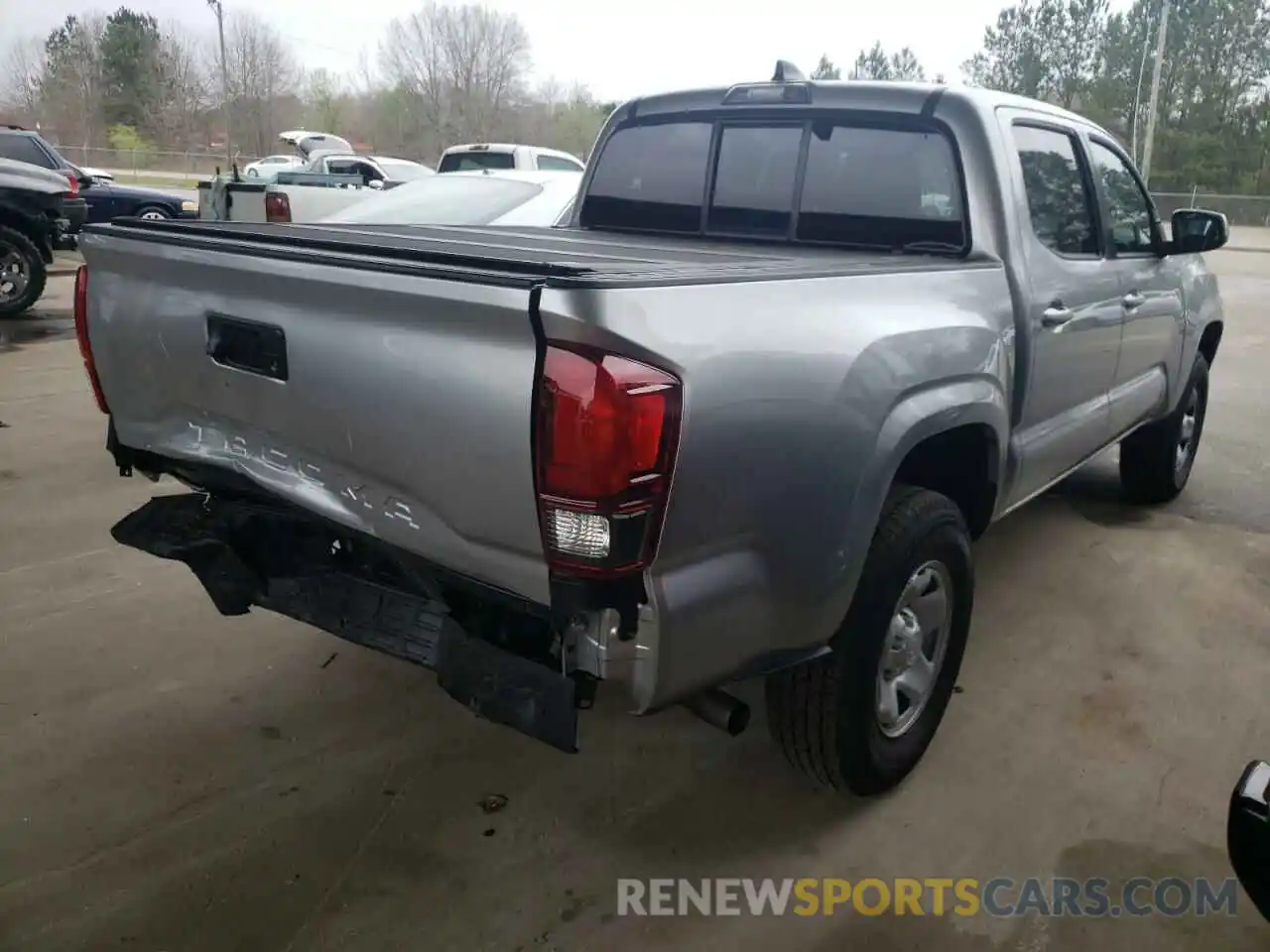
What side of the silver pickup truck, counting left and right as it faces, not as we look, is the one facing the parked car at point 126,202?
left

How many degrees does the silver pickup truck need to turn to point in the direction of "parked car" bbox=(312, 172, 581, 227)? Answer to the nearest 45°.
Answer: approximately 45° to its left

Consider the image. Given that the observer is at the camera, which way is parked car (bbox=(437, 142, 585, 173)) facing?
facing away from the viewer and to the right of the viewer

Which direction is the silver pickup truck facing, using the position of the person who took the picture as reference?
facing away from the viewer and to the right of the viewer

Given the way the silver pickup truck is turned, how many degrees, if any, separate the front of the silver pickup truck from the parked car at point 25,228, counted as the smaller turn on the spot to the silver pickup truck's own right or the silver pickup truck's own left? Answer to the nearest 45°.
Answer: approximately 90° to the silver pickup truck's own left

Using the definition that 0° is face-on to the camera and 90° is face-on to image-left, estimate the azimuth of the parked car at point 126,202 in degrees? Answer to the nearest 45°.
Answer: approximately 270°

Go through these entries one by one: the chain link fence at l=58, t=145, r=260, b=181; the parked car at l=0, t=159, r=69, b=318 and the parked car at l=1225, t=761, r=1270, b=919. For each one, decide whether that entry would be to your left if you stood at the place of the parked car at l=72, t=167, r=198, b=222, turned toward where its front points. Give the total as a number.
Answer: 1
